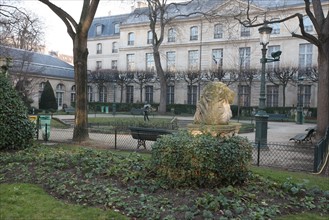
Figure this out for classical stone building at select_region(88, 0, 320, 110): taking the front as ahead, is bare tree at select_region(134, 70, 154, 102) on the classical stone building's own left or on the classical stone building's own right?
on the classical stone building's own right

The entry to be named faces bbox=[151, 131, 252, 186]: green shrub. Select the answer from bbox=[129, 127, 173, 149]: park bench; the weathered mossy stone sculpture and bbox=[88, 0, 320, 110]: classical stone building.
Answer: the classical stone building

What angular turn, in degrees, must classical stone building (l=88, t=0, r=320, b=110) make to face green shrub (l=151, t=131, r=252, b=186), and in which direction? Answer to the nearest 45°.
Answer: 0° — it already faces it

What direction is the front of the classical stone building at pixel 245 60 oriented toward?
toward the camera

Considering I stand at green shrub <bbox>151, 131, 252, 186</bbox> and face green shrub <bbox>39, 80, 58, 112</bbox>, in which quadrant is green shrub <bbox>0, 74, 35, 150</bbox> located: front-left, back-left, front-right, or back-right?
front-left

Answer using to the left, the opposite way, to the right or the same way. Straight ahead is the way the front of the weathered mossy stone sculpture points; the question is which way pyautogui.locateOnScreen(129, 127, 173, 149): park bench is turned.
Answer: to the left

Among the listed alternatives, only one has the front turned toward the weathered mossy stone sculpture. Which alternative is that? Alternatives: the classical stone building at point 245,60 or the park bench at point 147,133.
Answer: the classical stone building

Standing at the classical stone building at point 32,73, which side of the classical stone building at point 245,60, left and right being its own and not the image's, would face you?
right

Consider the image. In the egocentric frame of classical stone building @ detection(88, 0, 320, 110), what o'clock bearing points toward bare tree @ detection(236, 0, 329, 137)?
The bare tree is roughly at 12 o'clock from the classical stone building.
